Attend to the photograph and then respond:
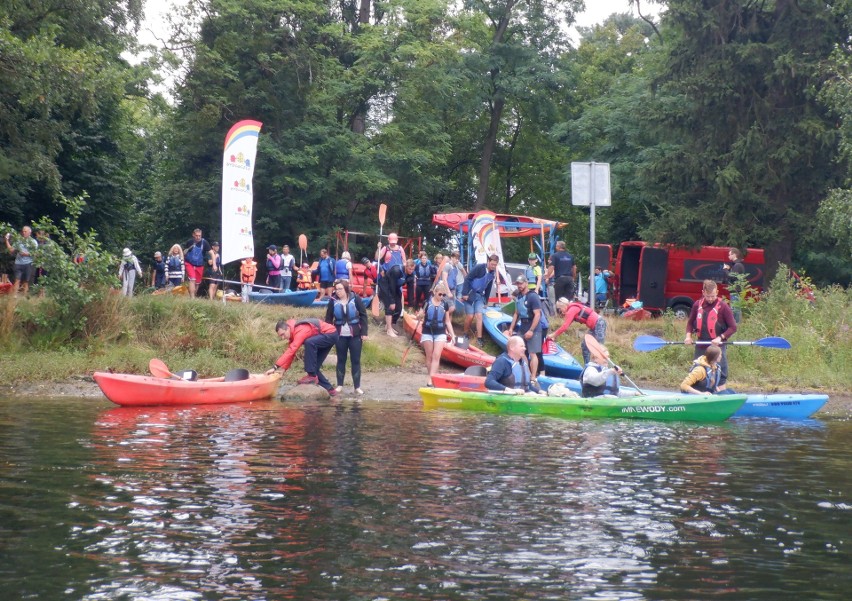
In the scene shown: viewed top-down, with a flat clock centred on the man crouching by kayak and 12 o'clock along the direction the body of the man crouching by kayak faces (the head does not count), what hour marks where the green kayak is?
The green kayak is roughly at 7 o'clock from the man crouching by kayak.

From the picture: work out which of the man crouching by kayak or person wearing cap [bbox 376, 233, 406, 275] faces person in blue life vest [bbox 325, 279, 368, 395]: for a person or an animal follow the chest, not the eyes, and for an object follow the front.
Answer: the person wearing cap

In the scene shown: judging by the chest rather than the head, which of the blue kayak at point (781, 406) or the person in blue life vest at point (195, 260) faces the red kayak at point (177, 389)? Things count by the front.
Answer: the person in blue life vest

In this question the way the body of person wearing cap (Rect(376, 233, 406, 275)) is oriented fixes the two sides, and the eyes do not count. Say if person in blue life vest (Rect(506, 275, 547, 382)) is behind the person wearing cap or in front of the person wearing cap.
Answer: in front

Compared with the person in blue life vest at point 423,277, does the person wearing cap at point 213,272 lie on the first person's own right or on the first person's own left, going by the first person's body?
on the first person's own right

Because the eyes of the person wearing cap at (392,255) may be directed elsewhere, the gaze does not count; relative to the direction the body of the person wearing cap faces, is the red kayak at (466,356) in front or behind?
in front

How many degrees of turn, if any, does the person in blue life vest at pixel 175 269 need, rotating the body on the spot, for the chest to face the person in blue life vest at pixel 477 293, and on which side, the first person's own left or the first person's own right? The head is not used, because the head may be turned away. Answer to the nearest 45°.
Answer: approximately 45° to the first person's own left

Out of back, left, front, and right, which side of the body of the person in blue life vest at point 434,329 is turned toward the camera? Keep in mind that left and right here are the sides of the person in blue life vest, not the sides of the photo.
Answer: front

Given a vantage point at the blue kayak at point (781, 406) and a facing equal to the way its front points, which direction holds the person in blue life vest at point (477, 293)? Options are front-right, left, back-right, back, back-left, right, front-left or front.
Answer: back-left

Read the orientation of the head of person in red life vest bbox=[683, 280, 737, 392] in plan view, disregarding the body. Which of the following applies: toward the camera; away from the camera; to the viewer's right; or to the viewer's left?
toward the camera

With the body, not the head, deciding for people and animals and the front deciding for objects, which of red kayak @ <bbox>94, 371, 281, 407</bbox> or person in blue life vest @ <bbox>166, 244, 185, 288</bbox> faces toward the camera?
the person in blue life vest

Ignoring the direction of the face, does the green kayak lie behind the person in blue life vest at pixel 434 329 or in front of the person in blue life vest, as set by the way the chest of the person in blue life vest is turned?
in front

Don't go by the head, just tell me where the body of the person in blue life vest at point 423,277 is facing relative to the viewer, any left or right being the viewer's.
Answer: facing the viewer

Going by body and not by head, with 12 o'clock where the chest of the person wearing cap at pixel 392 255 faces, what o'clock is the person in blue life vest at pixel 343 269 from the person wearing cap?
The person in blue life vest is roughly at 4 o'clock from the person wearing cap.

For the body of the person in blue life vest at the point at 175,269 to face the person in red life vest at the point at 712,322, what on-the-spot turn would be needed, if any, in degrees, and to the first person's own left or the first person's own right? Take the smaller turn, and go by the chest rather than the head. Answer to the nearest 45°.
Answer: approximately 45° to the first person's own left

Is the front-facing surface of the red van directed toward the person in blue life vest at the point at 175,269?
no

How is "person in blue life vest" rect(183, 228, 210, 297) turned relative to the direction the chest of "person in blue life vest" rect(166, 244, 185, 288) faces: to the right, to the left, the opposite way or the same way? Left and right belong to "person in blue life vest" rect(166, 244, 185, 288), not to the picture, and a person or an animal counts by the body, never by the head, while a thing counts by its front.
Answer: the same way

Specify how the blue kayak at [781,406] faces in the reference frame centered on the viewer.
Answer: facing to the right of the viewer

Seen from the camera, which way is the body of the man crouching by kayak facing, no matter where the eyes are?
to the viewer's left

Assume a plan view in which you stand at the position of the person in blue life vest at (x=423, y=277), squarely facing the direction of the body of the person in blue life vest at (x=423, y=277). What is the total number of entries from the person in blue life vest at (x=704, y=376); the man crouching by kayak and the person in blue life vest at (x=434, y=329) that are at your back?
0

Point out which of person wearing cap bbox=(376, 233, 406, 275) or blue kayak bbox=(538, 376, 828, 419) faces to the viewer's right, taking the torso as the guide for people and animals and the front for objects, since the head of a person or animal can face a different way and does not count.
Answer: the blue kayak
